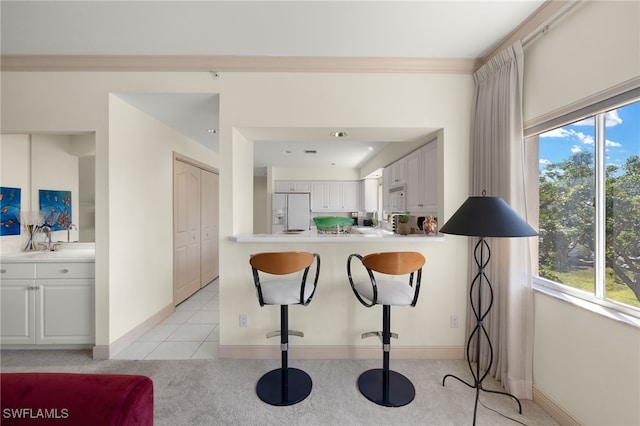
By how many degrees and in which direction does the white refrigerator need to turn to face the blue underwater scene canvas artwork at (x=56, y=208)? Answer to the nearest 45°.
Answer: approximately 45° to its right

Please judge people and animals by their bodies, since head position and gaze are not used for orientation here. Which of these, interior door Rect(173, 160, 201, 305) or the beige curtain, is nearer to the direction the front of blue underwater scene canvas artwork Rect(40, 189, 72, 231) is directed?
the beige curtain

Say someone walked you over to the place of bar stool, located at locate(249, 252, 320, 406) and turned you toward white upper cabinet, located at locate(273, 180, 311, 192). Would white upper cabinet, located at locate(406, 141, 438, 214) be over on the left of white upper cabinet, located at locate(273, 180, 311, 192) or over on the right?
right

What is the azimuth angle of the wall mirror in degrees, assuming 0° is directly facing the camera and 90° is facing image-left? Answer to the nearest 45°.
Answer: approximately 0°

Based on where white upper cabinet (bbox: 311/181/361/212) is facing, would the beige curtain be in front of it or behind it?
in front

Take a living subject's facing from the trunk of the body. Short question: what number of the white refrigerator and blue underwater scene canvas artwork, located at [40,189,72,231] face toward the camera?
2

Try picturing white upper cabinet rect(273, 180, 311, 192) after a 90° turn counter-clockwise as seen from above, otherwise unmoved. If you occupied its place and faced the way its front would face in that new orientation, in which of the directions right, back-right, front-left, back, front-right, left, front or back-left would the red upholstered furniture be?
right

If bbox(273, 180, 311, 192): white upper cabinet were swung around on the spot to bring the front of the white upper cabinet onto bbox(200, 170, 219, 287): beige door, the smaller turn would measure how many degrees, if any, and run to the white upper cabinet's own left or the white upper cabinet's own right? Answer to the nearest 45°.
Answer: approximately 45° to the white upper cabinet's own right
